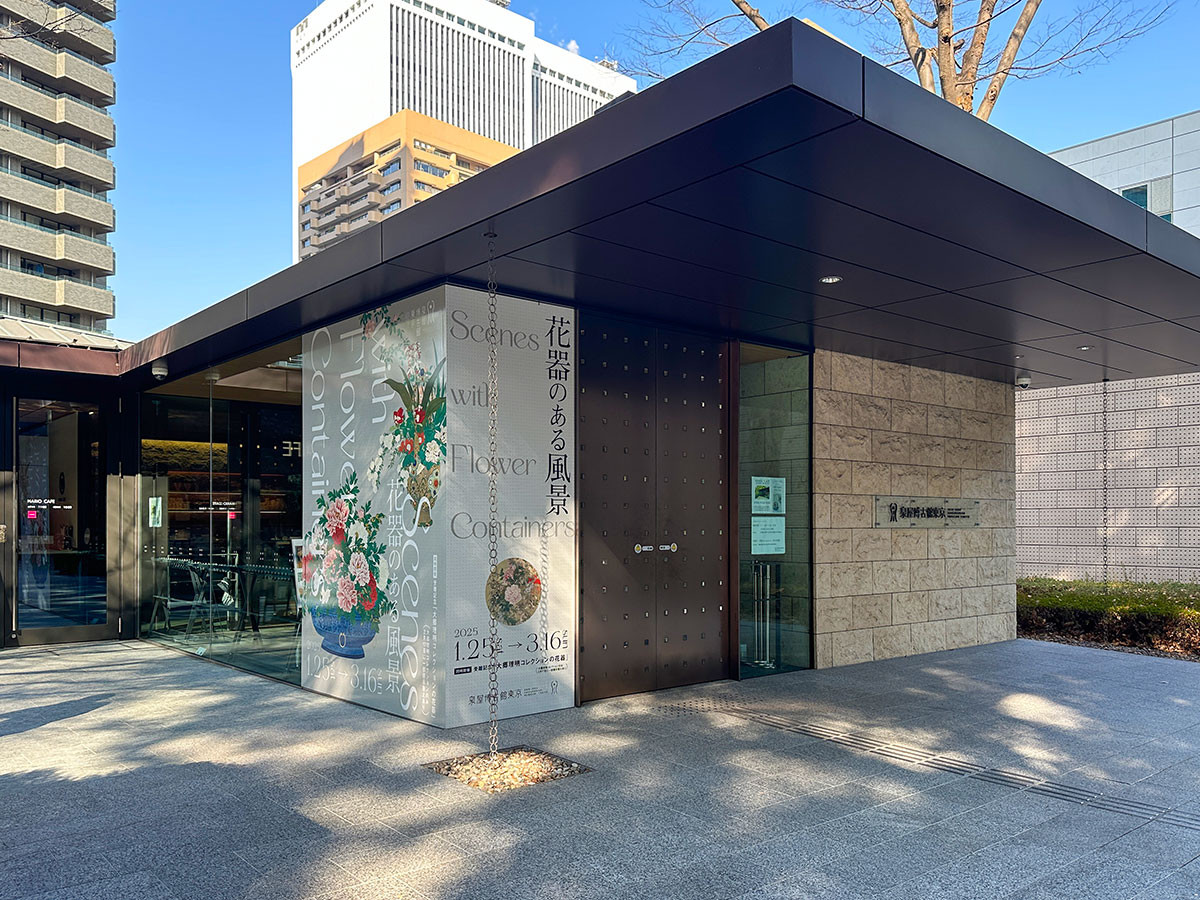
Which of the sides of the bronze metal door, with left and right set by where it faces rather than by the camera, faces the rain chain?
right

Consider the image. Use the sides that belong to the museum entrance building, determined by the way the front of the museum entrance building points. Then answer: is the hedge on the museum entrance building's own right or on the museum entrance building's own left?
on the museum entrance building's own left

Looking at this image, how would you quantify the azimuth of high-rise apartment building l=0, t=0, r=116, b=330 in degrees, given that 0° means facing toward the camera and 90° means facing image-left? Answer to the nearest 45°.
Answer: approximately 315°

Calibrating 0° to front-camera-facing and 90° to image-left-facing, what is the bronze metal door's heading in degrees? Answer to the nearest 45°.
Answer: approximately 315°

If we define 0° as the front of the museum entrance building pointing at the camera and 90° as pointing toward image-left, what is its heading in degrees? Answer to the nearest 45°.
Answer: approximately 315°
